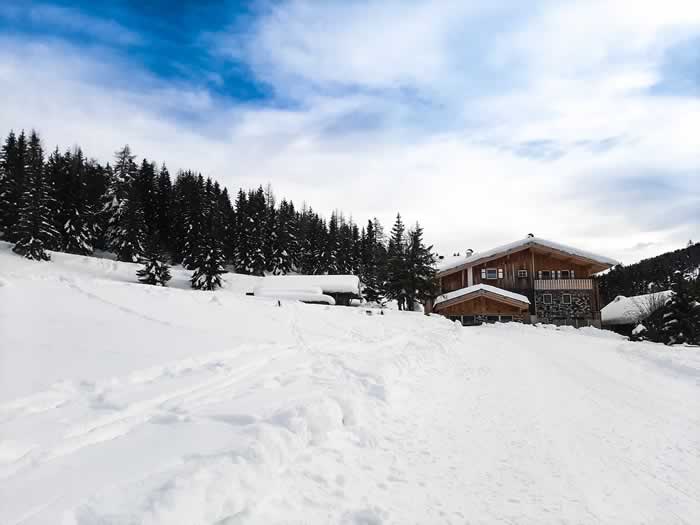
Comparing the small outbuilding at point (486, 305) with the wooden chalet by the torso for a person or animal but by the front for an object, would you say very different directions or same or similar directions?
same or similar directions

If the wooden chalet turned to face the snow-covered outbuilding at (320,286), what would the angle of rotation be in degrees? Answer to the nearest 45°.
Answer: approximately 90° to its right

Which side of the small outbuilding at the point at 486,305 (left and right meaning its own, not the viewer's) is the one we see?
front

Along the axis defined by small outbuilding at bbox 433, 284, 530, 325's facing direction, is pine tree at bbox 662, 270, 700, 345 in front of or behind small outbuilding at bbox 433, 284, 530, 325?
in front

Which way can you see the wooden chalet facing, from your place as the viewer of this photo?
facing the viewer

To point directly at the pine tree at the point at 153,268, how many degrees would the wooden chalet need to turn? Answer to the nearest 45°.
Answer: approximately 90° to its right

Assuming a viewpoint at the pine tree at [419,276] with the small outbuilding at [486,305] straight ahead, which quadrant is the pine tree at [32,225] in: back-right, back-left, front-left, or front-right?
back-right

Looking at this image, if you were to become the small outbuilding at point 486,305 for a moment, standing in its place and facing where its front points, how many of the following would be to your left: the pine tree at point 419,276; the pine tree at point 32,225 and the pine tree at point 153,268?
0

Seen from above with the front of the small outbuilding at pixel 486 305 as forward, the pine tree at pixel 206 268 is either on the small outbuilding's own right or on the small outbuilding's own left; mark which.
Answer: on the small outbuilding's own right

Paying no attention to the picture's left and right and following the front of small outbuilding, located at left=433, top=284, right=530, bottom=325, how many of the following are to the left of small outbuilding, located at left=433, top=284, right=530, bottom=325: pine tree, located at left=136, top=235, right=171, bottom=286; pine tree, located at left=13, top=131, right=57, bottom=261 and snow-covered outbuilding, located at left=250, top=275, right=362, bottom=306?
0
